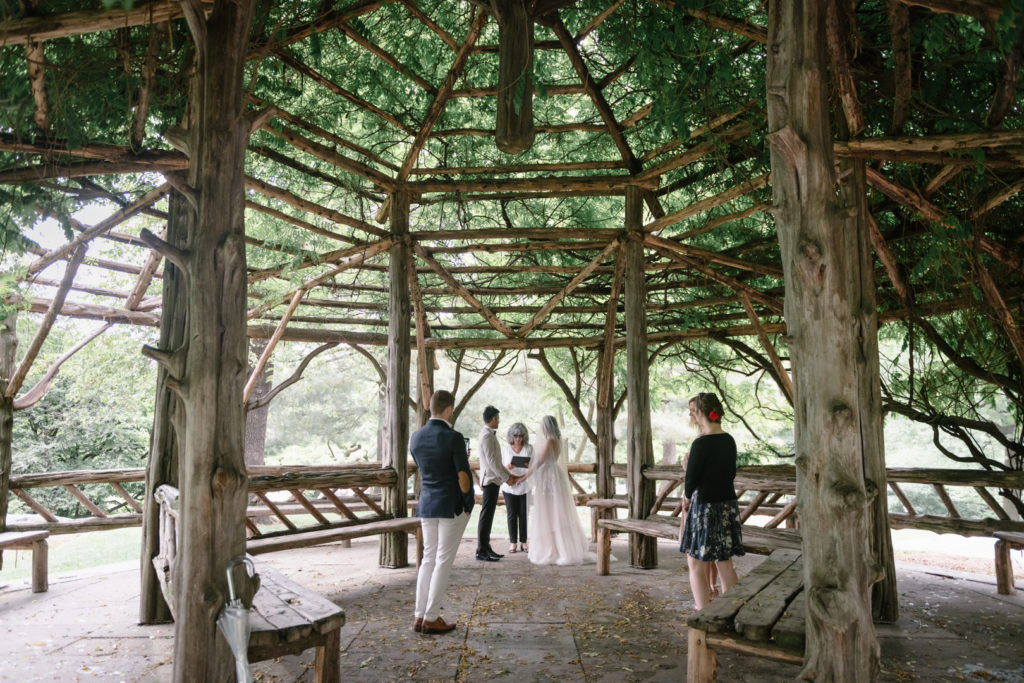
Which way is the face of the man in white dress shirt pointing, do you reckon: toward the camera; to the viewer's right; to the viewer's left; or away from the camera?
to the viewer's right

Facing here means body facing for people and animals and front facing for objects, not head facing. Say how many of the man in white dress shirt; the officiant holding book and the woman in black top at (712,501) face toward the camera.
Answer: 1

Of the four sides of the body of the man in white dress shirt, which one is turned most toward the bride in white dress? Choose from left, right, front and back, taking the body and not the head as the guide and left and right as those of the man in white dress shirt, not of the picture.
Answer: front

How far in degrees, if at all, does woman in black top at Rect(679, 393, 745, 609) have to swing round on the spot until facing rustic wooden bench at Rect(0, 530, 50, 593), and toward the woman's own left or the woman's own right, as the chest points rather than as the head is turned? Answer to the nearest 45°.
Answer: approximately 45° to the woman's own left

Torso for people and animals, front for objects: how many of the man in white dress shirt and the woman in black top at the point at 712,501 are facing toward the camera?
0

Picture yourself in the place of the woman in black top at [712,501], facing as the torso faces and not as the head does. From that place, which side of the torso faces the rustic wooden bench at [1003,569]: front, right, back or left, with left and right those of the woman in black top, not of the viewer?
right

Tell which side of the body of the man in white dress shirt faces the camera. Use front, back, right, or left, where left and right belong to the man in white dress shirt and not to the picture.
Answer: right

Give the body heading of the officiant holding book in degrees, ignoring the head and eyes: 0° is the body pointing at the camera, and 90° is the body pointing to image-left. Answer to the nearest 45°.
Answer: approximately 0°

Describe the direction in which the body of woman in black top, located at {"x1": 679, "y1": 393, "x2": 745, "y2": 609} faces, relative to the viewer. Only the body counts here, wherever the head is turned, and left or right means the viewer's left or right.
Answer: facing away from the viewer and to the left of the viewer

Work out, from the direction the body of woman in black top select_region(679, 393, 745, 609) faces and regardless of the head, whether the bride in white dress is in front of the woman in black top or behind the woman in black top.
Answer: in front

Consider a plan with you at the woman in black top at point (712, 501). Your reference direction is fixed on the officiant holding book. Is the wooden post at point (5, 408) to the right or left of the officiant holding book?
left

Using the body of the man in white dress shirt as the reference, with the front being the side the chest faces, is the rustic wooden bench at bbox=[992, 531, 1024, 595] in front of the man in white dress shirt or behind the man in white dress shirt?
in front

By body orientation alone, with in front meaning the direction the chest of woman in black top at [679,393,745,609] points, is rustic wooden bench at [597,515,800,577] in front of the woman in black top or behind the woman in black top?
in front

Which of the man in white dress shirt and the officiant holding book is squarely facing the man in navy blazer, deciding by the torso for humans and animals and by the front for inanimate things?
the officiant holding book

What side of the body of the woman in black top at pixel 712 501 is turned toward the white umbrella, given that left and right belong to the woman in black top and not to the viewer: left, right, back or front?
left

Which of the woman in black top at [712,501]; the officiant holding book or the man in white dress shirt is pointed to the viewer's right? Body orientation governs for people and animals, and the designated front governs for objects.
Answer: the man in white dress shirt

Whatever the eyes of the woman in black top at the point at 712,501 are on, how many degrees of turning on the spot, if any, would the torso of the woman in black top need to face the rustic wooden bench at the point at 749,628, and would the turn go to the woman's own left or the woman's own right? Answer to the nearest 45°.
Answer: approximately 135° to the woman's own left
